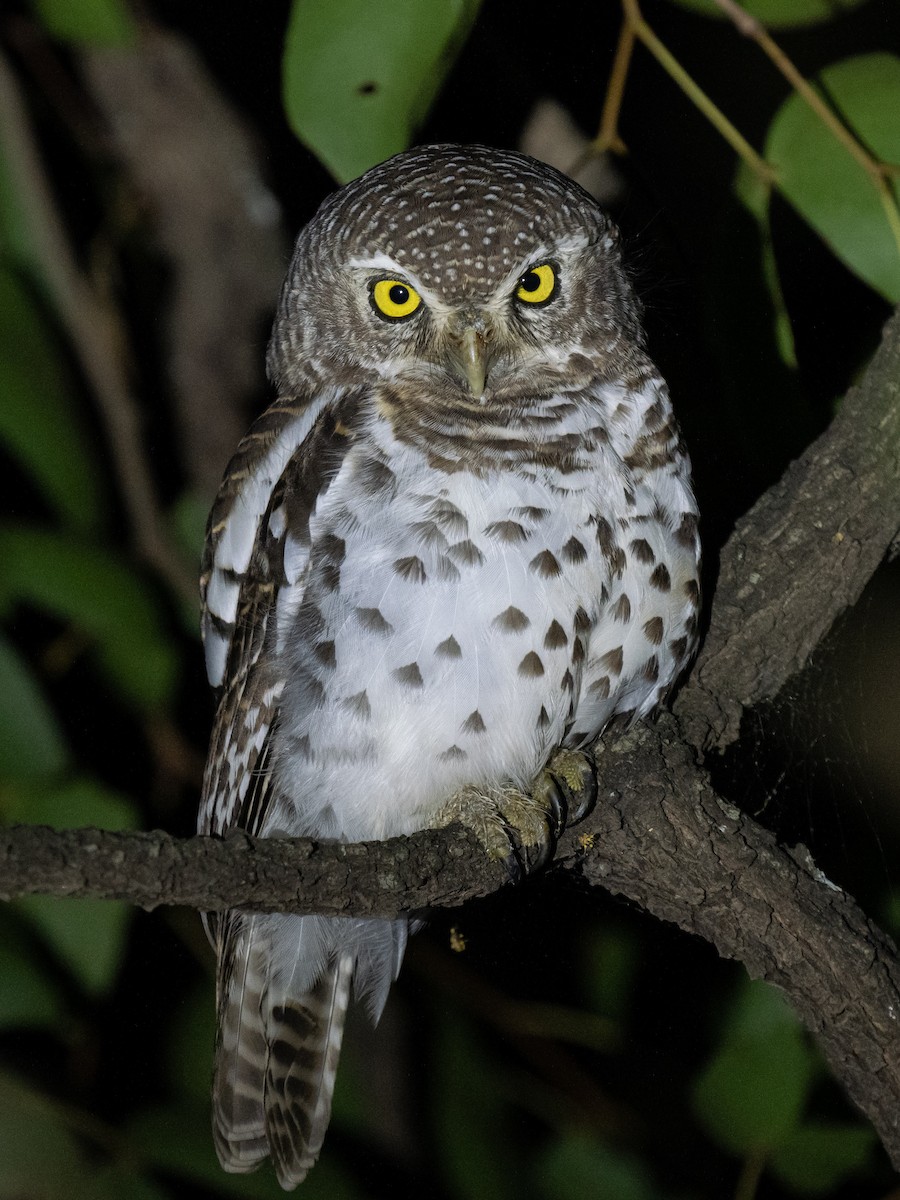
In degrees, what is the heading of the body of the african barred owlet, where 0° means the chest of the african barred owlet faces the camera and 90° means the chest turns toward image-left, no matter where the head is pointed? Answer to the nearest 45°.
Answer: approximately 315°

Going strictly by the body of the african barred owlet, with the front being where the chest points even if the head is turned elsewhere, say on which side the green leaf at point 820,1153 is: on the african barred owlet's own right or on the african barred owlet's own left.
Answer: on the african barred owlet's own left

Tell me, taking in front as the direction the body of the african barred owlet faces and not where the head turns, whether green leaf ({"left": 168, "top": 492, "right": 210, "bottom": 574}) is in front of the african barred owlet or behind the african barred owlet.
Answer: behind

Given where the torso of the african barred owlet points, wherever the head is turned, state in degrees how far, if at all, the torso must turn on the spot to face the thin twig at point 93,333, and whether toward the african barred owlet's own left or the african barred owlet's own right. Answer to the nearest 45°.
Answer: approximately 180°
